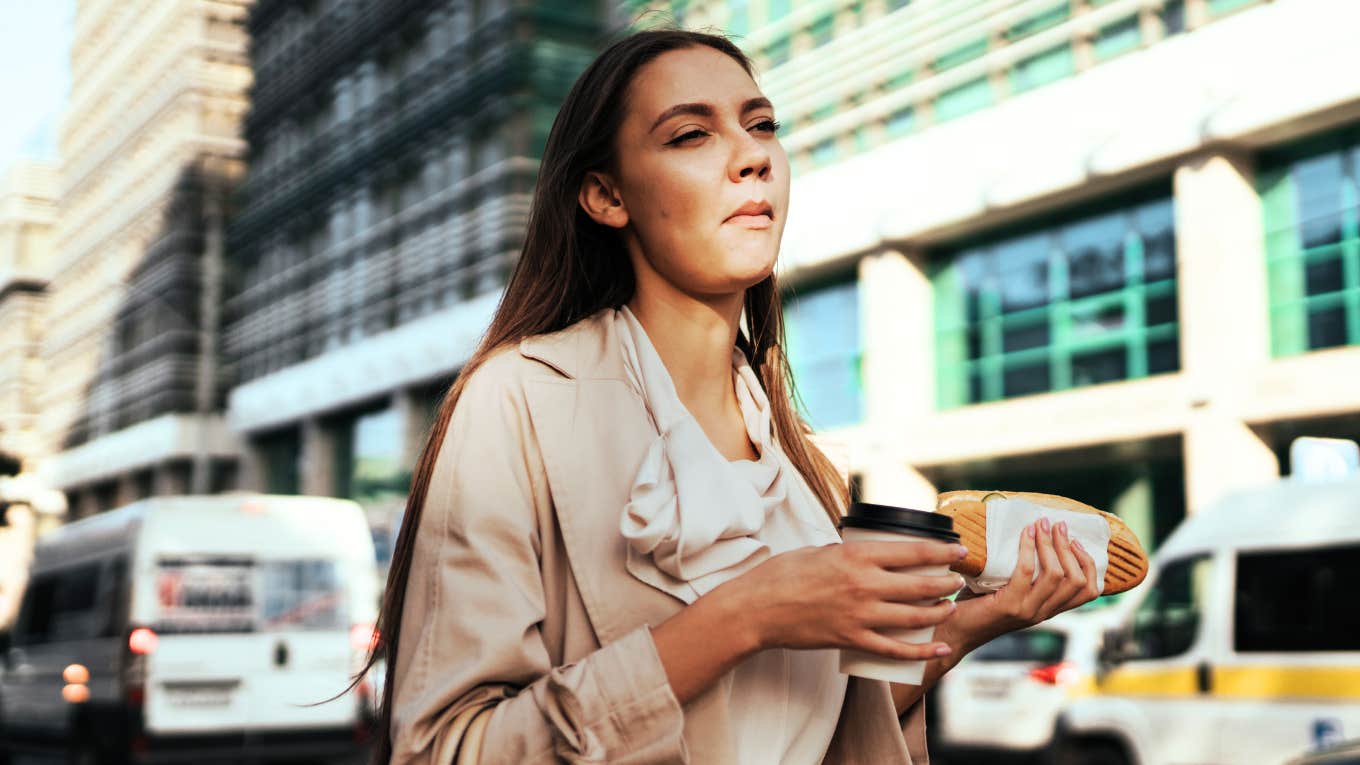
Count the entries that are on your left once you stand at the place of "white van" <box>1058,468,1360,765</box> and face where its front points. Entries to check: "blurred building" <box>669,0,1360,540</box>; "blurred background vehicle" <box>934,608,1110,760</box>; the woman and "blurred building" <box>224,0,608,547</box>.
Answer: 1

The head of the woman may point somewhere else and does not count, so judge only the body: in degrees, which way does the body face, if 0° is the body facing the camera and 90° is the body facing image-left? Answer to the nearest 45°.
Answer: approximately 315°

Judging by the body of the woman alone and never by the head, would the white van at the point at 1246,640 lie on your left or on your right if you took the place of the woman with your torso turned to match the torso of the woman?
on your left

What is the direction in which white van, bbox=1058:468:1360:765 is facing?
to the viewer's left

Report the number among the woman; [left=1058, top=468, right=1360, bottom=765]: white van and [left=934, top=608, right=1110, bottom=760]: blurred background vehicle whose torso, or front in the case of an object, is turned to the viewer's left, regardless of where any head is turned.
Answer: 1

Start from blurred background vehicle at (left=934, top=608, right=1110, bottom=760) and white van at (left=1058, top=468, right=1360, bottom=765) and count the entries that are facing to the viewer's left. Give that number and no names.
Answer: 1

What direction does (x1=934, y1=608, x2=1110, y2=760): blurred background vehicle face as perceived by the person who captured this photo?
facing away from the viewer and to the right of the viewer

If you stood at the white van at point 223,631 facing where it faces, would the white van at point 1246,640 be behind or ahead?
behind

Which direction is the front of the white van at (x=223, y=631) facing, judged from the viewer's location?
facing away from the viewer and to the left of the viewer

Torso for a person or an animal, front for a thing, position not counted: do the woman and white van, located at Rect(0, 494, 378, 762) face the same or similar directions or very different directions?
very different directions

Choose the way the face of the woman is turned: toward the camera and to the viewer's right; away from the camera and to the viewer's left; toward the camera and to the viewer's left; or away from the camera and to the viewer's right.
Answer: toward the camera and to the viewer's right
